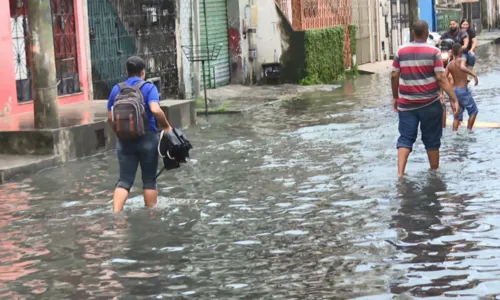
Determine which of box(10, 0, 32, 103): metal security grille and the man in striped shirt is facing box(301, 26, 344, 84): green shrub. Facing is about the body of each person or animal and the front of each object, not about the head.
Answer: the man in striped shirt

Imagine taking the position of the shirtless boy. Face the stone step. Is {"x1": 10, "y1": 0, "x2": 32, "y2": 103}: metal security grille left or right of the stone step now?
right

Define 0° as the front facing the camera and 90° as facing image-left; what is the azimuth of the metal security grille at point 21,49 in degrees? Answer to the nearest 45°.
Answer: approximately 315°

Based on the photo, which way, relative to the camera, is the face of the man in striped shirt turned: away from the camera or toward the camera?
away from the camera

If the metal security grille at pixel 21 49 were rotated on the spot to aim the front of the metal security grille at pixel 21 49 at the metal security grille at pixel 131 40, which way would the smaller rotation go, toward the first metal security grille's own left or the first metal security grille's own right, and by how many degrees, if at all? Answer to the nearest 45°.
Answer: approximately 90° to the first metal security grille's own left

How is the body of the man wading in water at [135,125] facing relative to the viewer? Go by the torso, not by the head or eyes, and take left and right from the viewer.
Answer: facing away from the viewer and to the right of the viewer

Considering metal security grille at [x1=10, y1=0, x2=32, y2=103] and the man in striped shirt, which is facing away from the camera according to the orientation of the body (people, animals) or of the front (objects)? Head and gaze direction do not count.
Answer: the man in striped shirt

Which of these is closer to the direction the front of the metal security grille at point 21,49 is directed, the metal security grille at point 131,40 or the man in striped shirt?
the man in striped shirt

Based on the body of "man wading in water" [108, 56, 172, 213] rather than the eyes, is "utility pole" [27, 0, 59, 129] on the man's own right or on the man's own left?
on the man's own left

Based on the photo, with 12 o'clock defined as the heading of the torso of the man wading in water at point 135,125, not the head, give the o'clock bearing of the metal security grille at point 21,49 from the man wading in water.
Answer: The metal security grille is roughly at 10 o'clock from the man wading in water.

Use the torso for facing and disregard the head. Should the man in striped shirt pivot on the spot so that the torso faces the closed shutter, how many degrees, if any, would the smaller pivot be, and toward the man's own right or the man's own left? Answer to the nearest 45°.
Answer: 0° — they already face it

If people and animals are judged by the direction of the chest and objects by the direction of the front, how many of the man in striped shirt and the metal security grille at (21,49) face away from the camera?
1

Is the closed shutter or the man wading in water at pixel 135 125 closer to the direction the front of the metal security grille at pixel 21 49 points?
the man wading in water

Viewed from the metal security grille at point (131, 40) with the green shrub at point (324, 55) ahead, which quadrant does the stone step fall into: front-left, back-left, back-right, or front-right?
back-right

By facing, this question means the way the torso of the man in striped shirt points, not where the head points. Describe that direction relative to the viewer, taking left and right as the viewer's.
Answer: facing away from the viewer
